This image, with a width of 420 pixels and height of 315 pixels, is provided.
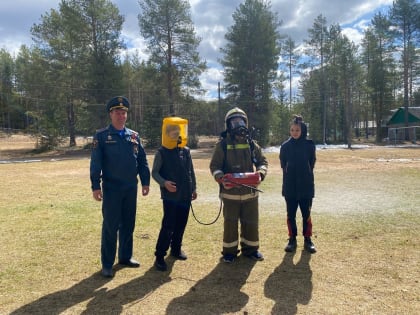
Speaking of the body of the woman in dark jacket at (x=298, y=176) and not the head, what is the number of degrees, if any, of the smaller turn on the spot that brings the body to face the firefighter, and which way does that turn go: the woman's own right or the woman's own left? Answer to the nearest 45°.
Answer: approximately 45° to the woman's own right

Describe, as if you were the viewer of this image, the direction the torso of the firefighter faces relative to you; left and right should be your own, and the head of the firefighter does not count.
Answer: facing the viewer

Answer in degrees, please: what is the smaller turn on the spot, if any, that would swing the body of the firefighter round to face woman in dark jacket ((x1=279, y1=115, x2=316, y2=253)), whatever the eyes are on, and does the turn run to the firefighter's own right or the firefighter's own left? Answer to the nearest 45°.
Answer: approximately 135° to the firefighter's own left

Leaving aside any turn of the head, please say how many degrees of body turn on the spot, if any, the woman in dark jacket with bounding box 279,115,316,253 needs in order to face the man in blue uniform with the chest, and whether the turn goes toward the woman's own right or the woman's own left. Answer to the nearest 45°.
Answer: approximately 45° to the woman's own right

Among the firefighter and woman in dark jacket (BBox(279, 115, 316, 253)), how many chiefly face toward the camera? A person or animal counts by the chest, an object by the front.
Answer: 2

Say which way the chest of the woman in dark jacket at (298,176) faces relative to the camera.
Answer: toward the camera

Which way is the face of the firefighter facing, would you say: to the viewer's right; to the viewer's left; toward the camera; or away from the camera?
toward the camera

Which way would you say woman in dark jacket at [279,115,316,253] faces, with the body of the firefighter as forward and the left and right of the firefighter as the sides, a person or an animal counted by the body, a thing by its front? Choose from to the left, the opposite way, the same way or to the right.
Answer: the same way
